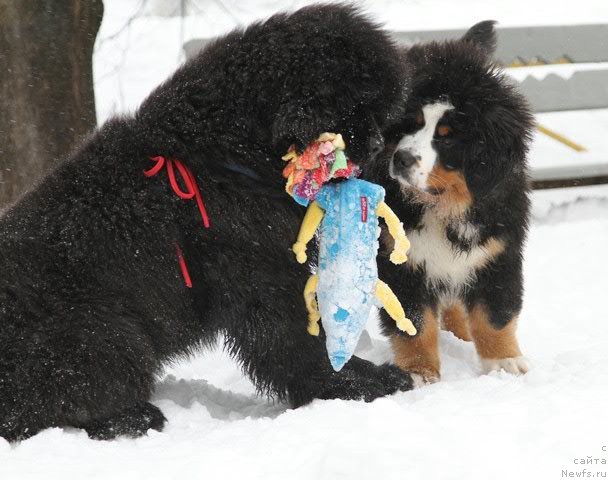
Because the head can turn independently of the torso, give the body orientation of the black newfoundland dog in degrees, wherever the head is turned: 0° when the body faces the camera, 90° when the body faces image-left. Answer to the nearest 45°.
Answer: approximately 270°

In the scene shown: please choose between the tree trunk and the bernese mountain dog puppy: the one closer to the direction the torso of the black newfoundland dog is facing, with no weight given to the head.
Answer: the bernese mountain dog puppy

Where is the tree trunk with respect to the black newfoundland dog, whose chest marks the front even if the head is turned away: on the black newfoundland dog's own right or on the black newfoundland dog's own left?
on the black newfoundland dog's own left
